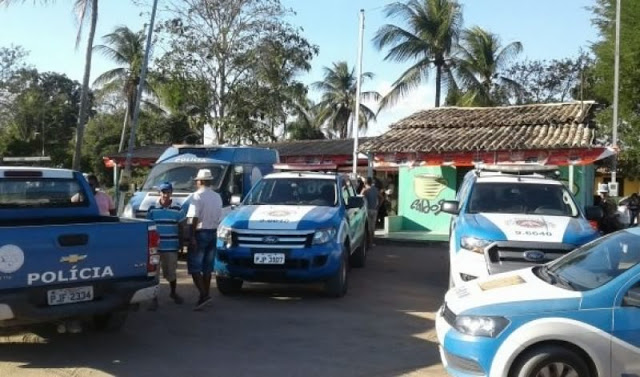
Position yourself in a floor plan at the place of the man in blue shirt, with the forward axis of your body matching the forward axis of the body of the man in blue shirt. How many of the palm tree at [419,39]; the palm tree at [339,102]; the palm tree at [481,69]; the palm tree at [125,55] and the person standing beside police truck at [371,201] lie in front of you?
0

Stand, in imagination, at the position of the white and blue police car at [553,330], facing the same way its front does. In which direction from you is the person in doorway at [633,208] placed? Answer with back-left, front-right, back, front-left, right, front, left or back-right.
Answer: back-right

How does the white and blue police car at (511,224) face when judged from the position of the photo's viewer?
facing the viewer

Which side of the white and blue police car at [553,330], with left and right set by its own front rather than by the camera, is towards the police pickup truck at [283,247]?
right

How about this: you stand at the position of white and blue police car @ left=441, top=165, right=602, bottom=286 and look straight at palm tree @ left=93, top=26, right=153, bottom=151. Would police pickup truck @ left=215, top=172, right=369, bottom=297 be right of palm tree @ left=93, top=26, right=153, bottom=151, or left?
left

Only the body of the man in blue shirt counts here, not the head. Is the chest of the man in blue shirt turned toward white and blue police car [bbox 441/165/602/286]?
no

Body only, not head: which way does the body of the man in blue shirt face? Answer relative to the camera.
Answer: toward the camera

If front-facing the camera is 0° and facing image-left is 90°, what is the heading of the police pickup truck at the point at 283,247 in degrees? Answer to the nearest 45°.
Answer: approximately 45°

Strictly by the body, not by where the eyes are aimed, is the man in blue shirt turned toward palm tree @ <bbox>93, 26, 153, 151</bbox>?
no

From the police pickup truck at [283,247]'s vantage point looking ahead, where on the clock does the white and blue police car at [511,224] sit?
The white and blue police car is roughly at 8 o'clock from the police pickup truck.

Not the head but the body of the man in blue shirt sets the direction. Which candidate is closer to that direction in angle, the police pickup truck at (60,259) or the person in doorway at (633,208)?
the police pickup truck

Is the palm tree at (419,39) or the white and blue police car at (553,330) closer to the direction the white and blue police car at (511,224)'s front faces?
the white and blue police car

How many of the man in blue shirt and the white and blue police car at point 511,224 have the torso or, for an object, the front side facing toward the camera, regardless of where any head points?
2

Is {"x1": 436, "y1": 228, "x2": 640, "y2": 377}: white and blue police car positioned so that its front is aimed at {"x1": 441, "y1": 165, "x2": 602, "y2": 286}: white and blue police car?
no

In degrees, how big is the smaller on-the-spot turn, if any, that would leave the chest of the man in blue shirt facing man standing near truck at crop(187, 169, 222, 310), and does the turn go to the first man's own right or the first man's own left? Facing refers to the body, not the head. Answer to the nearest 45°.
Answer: approximately 90° to the first man's own left

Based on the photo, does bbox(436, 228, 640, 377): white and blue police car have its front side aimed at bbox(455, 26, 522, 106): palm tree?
no
